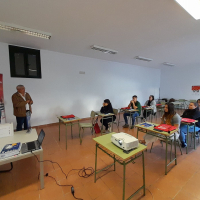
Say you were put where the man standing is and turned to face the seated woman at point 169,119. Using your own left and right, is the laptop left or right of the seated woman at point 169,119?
right

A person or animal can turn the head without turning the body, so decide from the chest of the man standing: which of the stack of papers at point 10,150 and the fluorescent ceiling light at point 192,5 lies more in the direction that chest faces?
the fluorescent ceiling light

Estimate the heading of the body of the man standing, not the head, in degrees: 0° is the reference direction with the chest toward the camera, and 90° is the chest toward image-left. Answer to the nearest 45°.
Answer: approximately 315°

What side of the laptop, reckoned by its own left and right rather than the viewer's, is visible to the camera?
left

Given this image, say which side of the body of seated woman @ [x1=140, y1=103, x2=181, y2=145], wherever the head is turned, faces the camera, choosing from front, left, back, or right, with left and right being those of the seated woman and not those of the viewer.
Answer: left

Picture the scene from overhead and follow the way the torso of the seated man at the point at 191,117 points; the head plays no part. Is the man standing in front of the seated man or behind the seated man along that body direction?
in front

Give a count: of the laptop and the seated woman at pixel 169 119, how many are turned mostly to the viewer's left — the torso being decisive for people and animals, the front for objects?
2

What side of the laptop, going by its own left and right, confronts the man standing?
right

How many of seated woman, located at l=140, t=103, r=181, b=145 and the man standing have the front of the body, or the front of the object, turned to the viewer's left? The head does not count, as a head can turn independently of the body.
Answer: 1

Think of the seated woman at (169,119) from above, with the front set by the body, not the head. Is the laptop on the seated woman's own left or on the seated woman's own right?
on the seated woman's own left

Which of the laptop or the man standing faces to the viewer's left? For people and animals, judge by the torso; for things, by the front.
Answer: the laptop

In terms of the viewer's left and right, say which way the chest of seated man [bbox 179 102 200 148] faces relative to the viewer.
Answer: facing the viewer and to the left of the viewer

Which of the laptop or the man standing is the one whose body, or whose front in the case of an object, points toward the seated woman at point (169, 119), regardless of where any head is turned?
the man standing

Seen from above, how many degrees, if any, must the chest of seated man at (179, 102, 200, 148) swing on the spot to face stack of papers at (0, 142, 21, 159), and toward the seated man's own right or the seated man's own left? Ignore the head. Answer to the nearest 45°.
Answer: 0° — they already face it

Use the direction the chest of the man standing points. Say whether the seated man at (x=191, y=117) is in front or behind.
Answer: in front
